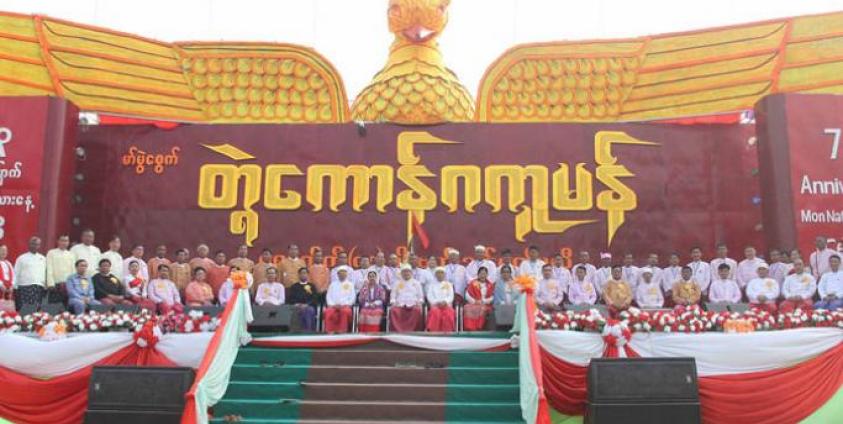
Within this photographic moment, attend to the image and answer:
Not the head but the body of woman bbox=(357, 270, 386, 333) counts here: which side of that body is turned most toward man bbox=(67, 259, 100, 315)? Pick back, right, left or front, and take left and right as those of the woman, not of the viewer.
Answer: right

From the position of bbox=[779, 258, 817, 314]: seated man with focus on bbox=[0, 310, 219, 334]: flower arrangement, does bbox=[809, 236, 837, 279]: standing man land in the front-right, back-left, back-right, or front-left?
back-right

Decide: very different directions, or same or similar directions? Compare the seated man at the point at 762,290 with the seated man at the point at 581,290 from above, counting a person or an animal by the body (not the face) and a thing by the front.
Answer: same or similar directions

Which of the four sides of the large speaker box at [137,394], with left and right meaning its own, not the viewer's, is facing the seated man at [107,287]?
back

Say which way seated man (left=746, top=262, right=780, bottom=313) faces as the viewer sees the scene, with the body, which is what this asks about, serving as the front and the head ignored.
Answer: toward the camera

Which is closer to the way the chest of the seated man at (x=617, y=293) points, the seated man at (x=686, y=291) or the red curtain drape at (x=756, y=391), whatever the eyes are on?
the red curtain drape

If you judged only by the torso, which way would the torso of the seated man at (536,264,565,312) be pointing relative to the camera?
toward the camera

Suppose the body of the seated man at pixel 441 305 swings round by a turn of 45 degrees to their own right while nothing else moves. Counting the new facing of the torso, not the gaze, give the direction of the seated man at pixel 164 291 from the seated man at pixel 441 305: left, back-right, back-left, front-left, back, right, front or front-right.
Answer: front-right

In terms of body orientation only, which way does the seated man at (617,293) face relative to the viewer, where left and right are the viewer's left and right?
facing the viewer

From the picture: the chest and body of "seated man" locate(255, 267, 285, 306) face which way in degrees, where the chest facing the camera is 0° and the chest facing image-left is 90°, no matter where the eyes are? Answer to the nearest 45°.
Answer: approximately 0°

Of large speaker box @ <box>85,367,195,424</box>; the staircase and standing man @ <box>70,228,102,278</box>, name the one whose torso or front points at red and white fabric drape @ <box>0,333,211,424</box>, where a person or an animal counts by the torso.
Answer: the standing man

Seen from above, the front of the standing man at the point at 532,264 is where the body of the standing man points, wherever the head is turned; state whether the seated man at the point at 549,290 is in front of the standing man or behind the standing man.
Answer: in front

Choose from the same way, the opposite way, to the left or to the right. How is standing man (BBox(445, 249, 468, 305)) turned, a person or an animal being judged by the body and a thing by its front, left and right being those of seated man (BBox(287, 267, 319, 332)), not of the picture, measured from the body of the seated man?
the same way

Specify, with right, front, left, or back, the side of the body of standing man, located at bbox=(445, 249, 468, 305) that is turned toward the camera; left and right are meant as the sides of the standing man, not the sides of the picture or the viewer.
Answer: front
